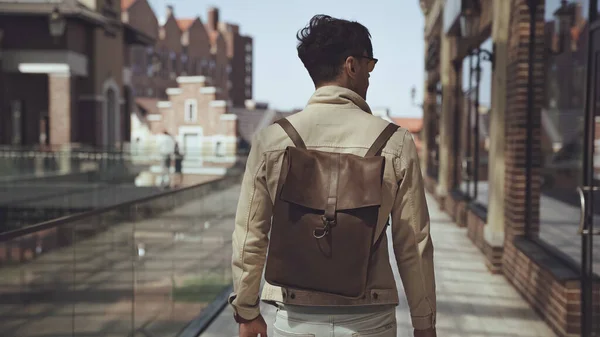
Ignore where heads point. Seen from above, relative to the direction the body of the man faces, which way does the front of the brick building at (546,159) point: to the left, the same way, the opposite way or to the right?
to the left

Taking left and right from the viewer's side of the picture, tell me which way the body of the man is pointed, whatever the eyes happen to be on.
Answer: facing away from the viewer

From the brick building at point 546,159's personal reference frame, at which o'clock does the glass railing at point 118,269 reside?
The glass railing is roughly at 10 o'clock from the brick building.

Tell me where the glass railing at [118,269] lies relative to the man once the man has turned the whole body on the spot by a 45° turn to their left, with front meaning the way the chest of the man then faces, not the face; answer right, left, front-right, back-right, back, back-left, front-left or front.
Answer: front

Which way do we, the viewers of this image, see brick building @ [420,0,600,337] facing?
facing to the left of the viewer

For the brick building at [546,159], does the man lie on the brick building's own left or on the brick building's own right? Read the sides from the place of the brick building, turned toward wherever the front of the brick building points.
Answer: on the brick building's own left

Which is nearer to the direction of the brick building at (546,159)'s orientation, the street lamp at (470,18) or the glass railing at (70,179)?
the glass railing

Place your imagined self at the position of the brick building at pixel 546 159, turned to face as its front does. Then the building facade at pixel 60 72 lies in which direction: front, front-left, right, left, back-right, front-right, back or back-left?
front-right

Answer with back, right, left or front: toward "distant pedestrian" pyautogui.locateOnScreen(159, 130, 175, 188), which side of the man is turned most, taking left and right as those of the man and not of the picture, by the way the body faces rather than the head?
front

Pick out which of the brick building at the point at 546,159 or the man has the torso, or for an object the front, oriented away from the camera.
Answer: the man

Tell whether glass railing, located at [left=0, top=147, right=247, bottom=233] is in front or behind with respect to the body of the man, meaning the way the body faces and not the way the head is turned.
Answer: in front

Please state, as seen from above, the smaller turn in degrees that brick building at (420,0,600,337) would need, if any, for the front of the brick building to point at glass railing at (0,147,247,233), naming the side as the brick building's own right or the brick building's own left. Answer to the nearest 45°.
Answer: approximately 45° to the brick building's own right

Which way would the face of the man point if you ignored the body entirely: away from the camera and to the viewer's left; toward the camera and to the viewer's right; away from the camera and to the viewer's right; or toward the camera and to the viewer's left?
away from the camera and to the viewer's right

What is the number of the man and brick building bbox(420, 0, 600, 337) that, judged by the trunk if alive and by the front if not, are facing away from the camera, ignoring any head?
1
